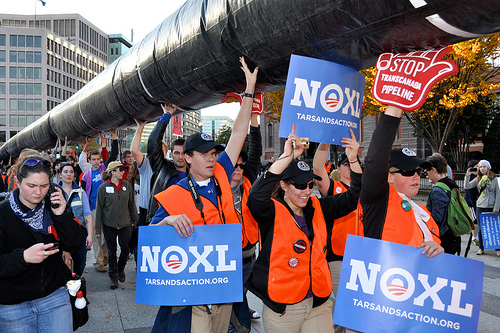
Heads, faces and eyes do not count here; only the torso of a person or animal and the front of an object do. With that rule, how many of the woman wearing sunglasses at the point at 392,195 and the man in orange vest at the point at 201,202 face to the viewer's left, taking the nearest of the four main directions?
0

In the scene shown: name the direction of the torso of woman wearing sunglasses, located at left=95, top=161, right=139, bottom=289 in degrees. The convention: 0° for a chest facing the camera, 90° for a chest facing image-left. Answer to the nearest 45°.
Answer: approximately 0°

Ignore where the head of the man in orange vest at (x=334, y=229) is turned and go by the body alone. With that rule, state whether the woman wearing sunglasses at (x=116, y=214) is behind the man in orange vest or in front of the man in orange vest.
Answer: behind

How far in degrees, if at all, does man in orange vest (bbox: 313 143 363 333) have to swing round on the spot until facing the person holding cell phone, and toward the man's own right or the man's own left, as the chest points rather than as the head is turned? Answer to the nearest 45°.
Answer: approximately 90° to the man's own right

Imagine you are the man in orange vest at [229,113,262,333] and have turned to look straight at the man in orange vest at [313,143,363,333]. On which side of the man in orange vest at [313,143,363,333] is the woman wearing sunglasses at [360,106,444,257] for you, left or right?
right

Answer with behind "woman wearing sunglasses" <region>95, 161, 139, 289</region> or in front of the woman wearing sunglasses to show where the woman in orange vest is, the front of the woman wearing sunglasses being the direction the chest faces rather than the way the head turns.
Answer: in front

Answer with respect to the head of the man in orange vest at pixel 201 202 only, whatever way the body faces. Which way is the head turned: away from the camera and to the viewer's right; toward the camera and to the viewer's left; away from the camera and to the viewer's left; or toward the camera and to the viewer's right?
toward the camera and to the viewer's right

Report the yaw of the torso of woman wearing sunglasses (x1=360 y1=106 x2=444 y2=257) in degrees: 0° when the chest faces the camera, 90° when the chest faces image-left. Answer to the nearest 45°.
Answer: approximately 315°

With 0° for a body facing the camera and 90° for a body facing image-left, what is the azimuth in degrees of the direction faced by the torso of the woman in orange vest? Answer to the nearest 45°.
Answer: approximately 315°

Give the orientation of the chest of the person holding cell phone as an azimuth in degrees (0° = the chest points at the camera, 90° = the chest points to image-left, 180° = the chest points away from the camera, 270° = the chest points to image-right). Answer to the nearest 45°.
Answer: approximately 315°

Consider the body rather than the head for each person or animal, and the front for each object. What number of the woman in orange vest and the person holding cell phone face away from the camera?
0
